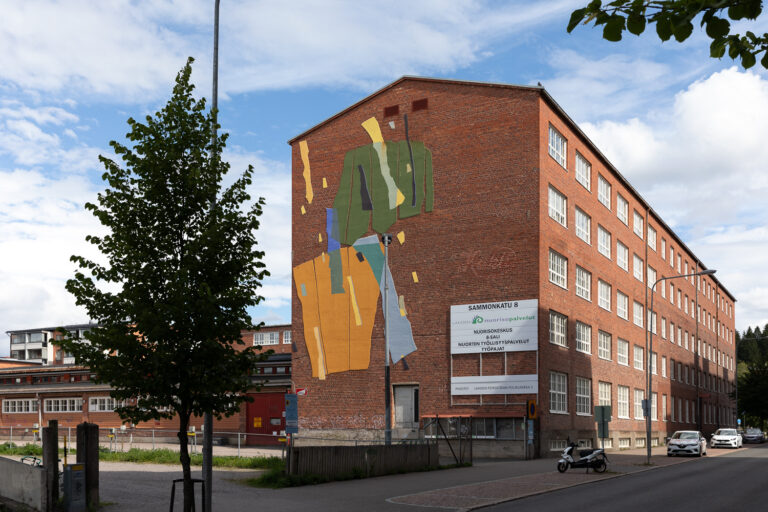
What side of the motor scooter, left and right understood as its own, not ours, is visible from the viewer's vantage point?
left

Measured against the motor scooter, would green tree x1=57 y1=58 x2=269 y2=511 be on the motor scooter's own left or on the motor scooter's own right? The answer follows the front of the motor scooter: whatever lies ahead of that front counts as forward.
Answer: on the motor scooter's own left

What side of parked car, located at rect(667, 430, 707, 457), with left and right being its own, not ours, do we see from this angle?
front

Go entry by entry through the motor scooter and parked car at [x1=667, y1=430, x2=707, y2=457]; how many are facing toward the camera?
1

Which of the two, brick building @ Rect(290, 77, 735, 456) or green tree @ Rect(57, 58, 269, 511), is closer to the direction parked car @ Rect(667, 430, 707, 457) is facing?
the green tree

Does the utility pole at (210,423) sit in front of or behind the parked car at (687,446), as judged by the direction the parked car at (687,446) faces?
in front

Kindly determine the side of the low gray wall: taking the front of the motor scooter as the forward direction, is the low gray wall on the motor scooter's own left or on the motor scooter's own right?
on the motor scooter's own left

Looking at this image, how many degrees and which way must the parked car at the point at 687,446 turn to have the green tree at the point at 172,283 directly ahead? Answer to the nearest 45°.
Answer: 0° — it already faces it

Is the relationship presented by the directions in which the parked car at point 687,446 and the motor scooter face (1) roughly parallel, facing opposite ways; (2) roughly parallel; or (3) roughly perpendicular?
roughly perpendicular

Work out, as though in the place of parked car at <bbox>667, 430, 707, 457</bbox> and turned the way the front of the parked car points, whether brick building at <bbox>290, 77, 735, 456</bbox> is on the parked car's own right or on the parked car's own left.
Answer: on the parked car's own right
